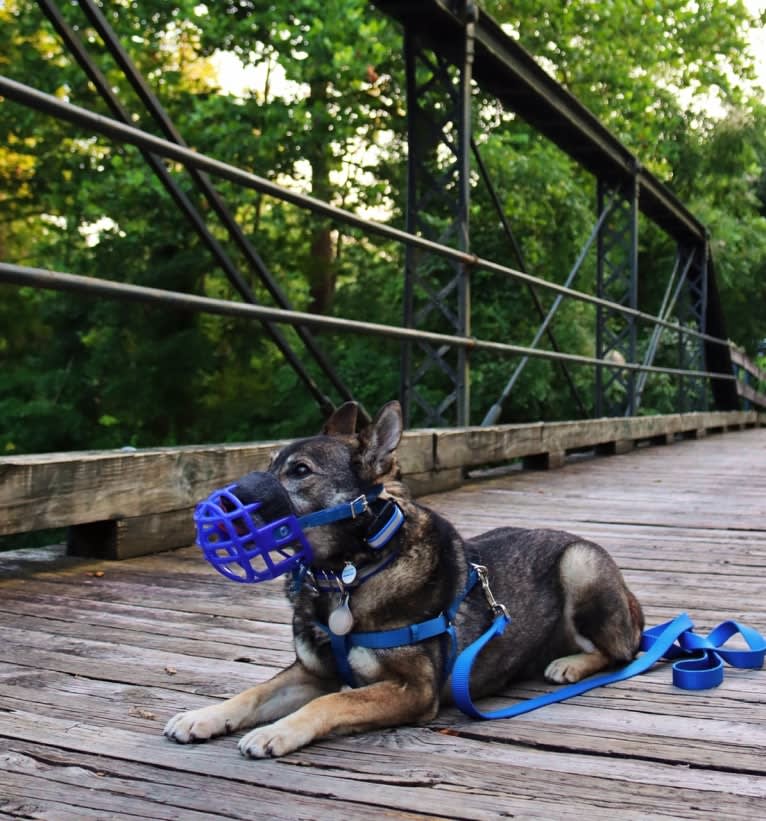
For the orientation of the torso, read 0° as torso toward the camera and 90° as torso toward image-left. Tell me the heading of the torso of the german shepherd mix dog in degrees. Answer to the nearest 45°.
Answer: approximately 45°
